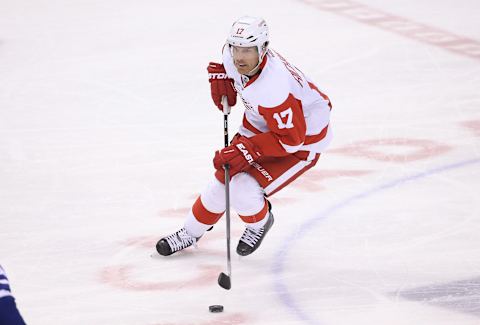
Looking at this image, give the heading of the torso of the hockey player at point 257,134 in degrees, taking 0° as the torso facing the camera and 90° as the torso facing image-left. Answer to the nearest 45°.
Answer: approximately 45°
